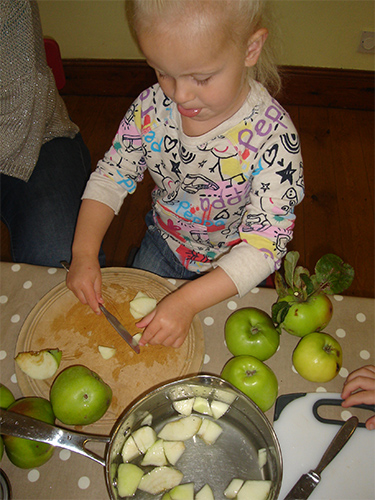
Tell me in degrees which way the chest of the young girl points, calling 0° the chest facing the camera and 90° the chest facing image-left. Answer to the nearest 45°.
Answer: approximately 45°

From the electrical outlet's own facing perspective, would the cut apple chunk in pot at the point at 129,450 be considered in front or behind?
in front

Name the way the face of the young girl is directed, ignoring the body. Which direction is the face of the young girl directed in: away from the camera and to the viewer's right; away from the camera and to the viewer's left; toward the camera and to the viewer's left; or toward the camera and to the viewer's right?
toward the camera and to the viewer's left

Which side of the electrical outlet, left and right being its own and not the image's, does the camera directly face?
front

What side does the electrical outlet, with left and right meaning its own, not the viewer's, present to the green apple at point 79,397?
front

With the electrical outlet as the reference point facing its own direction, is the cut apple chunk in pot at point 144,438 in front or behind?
in front

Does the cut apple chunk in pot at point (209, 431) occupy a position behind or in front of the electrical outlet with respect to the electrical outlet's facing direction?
in front

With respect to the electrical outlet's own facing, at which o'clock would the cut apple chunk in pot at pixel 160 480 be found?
The cut apple chunk in pot is roughly at 12 o'clock from the electrical outlet.

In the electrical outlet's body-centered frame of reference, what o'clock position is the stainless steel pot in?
The stainless steel pot is roughly at 12 o'clock from the electrical outlet.

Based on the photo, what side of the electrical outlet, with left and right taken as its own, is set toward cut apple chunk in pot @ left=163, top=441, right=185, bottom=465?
front

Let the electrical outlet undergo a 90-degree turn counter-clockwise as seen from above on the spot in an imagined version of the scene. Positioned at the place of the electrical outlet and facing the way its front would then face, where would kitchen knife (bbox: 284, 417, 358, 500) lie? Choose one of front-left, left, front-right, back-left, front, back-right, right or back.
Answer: right
